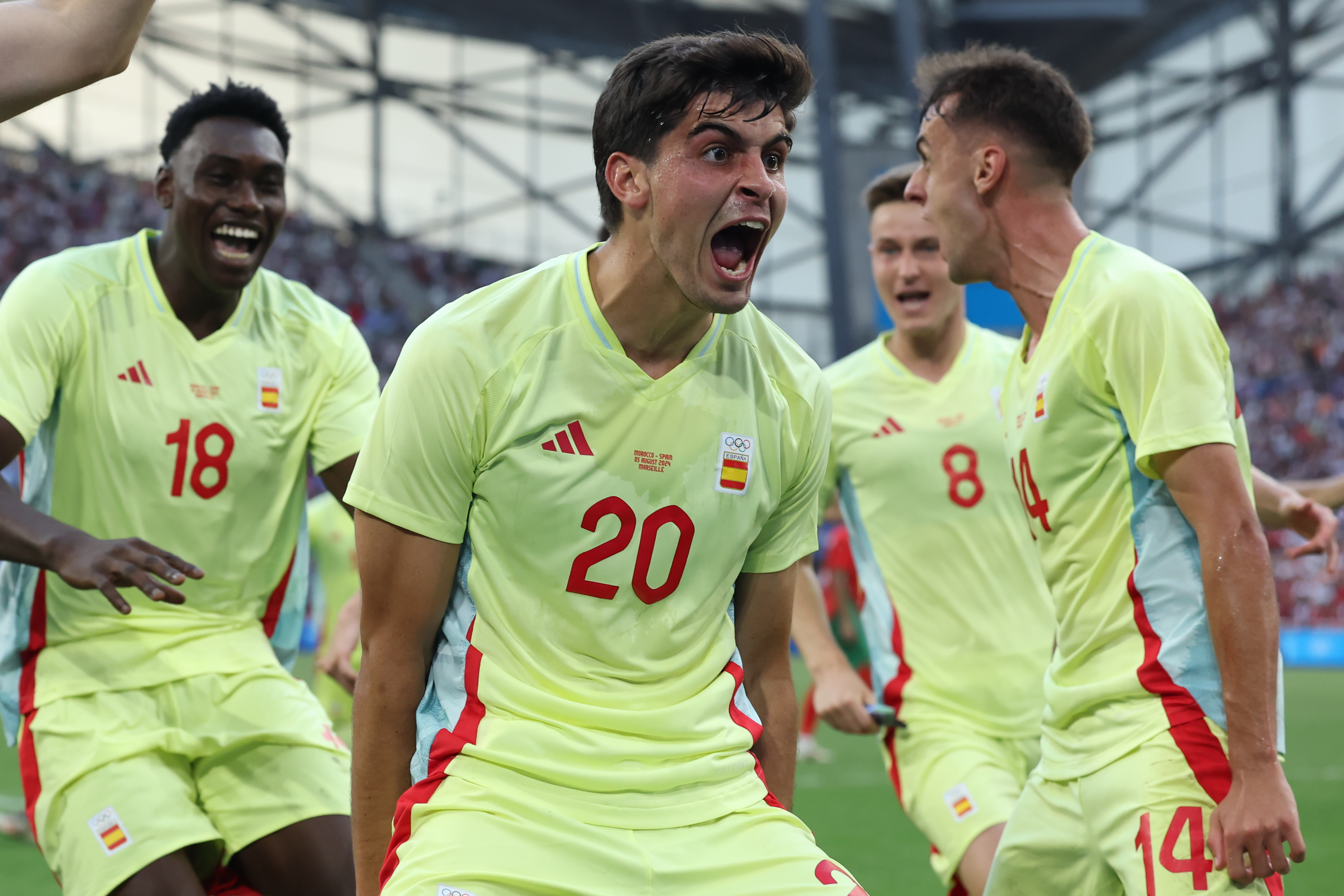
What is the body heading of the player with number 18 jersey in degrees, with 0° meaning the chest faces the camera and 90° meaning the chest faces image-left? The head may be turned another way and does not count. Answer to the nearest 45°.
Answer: approximately 0°

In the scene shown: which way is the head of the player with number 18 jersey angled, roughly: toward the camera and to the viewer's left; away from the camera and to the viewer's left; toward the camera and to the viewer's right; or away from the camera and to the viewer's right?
toward the camera and to the viewer's right

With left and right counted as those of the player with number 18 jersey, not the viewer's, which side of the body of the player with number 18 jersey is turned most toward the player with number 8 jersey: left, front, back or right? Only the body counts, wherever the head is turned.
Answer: left
